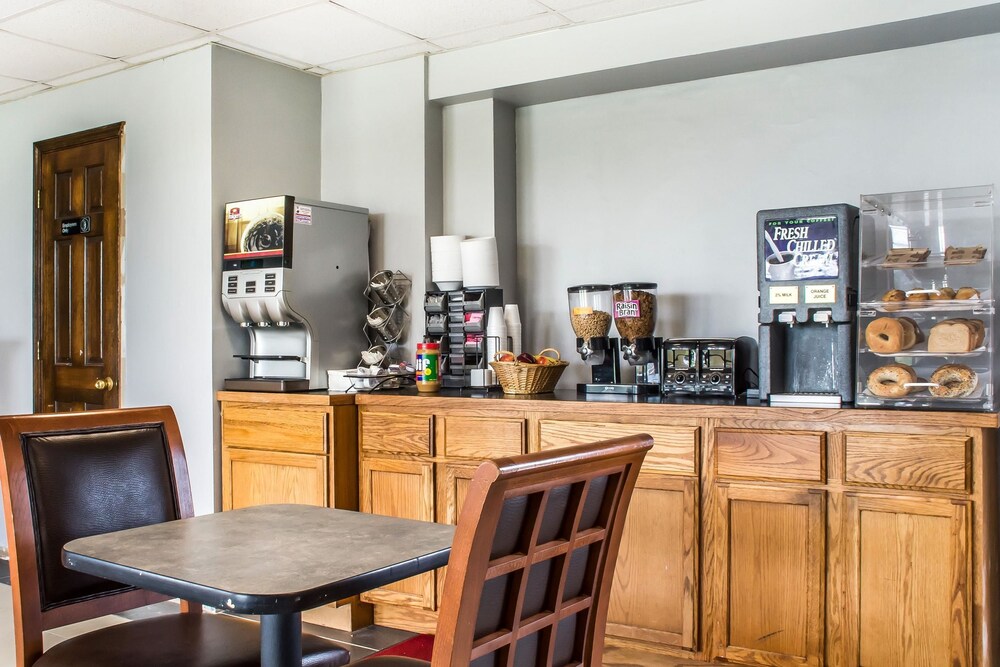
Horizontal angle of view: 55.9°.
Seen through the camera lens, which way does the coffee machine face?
facing the viewer and to the left of the viewer

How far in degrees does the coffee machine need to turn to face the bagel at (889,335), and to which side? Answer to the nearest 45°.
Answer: approximately 90° to its left

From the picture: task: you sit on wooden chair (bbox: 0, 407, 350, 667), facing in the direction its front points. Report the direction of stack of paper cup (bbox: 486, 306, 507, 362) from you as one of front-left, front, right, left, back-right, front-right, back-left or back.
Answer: left

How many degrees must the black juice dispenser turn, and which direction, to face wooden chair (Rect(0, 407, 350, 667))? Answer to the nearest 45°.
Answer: approximately 45° to its right

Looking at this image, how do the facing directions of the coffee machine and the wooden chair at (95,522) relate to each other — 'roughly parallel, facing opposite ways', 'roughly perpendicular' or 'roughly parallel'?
roughly perpendicular

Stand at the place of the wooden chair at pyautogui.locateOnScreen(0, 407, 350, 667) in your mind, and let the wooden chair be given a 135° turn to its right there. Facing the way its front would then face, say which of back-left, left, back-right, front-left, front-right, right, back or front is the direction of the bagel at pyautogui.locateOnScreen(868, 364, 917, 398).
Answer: back

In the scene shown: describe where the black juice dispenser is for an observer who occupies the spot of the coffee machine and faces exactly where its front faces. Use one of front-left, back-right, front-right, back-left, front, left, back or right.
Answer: left

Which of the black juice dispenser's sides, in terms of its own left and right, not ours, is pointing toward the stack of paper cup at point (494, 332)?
right

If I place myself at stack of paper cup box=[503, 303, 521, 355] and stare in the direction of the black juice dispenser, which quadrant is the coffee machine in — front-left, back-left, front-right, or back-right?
back-right

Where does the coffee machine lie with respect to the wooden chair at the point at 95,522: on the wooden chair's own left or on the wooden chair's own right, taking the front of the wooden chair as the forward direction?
on the wooden chair's own left

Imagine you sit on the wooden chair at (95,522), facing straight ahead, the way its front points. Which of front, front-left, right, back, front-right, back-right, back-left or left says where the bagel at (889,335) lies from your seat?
front-left

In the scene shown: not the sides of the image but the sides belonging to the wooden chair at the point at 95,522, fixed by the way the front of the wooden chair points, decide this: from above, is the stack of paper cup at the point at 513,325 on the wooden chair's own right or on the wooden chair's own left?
on the wooden chair's own left

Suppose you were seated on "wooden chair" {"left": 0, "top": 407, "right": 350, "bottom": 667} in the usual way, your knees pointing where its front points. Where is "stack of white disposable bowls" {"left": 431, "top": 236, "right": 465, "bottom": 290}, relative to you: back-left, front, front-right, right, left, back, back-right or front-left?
left

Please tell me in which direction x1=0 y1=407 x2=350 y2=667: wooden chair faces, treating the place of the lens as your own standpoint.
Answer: facing the viewer and to the right of the viewer

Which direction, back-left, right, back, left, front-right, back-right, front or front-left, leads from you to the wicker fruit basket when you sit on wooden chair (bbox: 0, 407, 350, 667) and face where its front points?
left

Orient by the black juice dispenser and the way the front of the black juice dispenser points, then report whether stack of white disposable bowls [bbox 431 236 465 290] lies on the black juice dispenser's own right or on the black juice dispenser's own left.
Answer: on the black juice dispenser's own right

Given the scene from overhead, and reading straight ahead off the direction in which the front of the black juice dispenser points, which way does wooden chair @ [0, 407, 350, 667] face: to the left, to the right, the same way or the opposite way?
to the left
